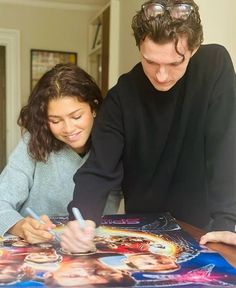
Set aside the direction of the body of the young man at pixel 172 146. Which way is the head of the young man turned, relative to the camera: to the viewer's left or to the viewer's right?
to the viewer's left

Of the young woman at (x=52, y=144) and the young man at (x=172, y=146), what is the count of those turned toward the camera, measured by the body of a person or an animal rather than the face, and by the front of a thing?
2

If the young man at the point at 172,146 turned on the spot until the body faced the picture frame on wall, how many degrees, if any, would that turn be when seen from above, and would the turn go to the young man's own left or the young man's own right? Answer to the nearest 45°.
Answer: approximately 180°

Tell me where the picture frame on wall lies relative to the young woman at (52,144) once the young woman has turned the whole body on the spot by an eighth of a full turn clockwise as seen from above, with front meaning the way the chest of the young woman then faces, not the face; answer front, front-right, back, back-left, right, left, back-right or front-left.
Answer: back-right

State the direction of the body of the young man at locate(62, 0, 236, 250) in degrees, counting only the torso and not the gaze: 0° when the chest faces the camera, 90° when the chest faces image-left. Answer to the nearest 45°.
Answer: approximately 0°
